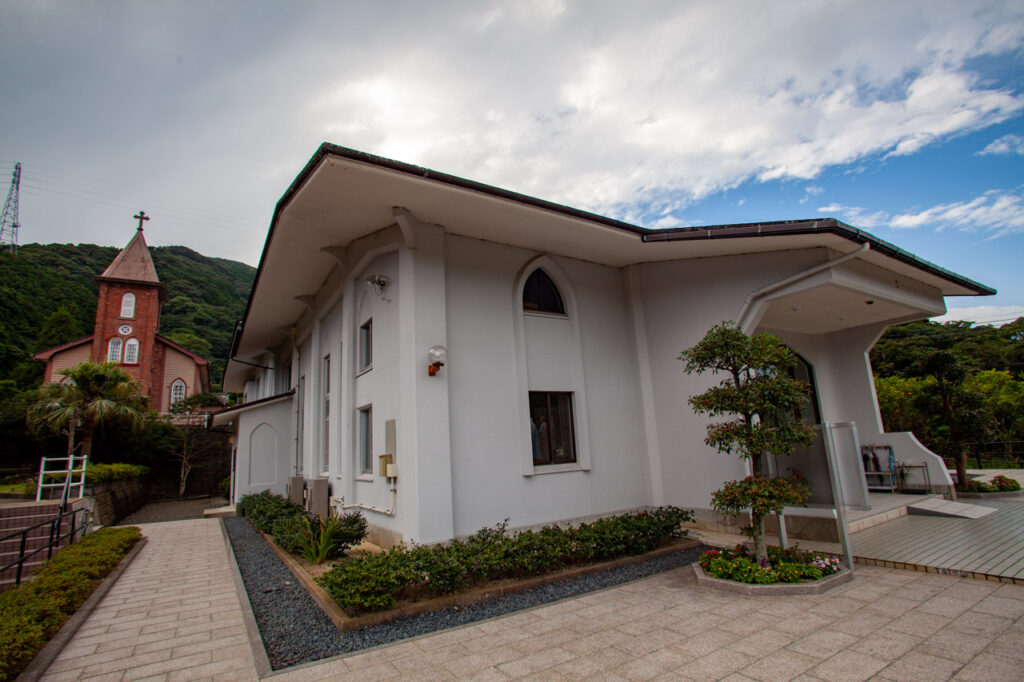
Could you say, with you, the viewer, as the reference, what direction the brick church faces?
facing the viewer

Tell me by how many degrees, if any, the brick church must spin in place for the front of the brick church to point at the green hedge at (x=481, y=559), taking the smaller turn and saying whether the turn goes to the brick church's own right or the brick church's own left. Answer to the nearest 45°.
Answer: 0° — it already faces it

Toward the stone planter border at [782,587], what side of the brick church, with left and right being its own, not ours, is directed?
front

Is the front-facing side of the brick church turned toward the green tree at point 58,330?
no

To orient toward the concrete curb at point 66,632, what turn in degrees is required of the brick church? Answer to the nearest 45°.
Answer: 0° — it already faces it

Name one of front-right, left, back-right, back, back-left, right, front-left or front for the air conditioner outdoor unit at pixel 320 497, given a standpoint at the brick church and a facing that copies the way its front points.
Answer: front

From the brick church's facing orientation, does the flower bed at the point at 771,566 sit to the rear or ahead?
ahead

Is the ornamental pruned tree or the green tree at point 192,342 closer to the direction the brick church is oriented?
the ornamental pruned tree

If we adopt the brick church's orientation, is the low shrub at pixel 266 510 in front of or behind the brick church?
in front

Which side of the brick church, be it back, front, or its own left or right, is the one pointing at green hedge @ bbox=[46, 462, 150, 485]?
front

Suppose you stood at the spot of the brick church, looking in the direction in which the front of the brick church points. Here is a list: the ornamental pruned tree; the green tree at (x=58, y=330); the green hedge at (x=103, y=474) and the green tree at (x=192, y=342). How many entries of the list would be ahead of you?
2

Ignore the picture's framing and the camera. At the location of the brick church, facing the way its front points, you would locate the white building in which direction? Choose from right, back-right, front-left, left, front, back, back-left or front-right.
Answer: front

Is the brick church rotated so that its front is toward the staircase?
yes
